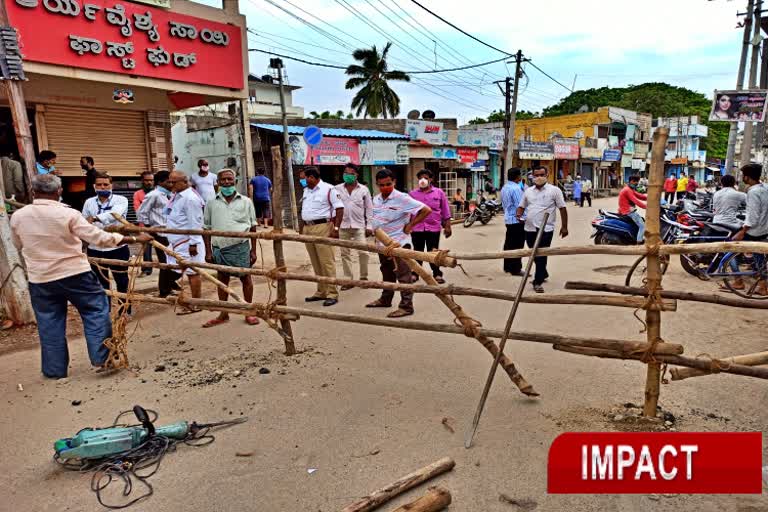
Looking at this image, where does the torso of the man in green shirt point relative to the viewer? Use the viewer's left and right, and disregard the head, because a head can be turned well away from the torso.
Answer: facing the viewer

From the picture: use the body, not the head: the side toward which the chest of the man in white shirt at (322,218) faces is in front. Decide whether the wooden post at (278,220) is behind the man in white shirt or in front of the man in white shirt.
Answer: in front

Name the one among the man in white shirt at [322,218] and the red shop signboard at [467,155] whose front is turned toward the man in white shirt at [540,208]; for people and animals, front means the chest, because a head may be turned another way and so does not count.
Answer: the red shop signboard

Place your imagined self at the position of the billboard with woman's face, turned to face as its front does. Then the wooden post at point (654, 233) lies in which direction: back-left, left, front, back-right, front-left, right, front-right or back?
front

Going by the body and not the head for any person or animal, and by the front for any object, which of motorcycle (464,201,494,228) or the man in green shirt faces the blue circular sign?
the motorcycle

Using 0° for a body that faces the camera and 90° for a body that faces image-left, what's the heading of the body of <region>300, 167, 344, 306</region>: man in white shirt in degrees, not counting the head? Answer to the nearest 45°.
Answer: approximately 45°

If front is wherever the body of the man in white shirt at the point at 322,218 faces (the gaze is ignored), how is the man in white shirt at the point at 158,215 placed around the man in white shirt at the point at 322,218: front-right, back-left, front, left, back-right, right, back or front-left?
front-right

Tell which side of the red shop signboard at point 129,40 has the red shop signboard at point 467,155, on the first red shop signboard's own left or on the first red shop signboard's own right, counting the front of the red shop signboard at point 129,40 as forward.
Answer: on the first red shop signboard's own left

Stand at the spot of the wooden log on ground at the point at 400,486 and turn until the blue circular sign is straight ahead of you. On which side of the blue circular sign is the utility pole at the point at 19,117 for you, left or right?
left

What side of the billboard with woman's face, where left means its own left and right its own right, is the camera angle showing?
front

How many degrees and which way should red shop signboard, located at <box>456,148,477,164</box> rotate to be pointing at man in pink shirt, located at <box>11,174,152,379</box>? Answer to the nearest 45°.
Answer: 0° — it already faces them

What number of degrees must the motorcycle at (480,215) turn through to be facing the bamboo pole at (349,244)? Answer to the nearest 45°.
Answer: approximately 45° to its left

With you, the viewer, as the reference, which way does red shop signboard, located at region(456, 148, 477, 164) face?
facing the viewer

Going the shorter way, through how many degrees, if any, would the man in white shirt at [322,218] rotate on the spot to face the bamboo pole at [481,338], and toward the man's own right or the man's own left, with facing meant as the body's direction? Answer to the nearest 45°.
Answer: approximately 45° to the man's own left

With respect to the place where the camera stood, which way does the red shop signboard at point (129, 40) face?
facing the viewer and to the right of the viewer

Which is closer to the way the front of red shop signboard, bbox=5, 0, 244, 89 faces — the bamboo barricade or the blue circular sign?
the bamboo barricade
